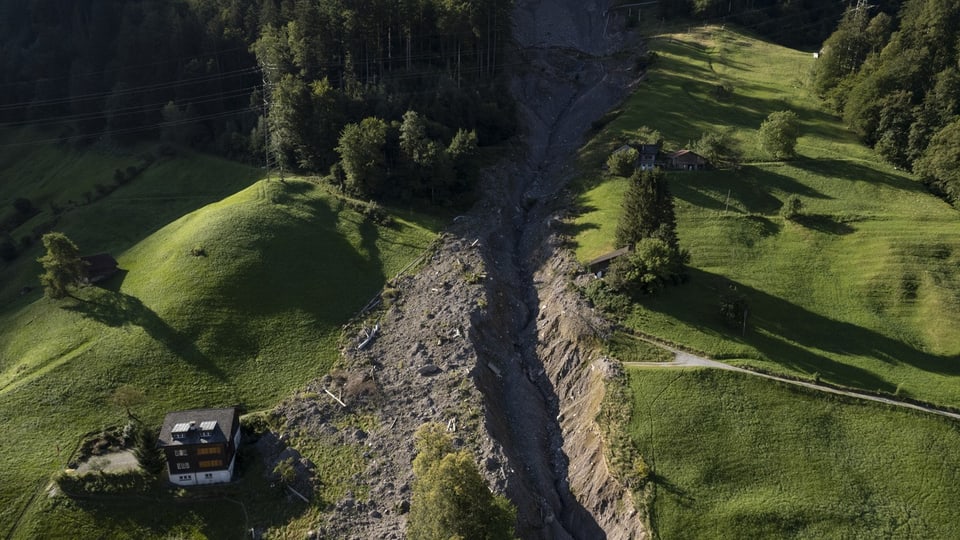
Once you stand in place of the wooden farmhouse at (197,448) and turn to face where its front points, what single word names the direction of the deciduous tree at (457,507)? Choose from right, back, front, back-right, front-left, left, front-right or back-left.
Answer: front-left

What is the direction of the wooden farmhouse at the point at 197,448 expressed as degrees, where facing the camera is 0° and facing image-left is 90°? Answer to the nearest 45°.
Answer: approximately 0°
